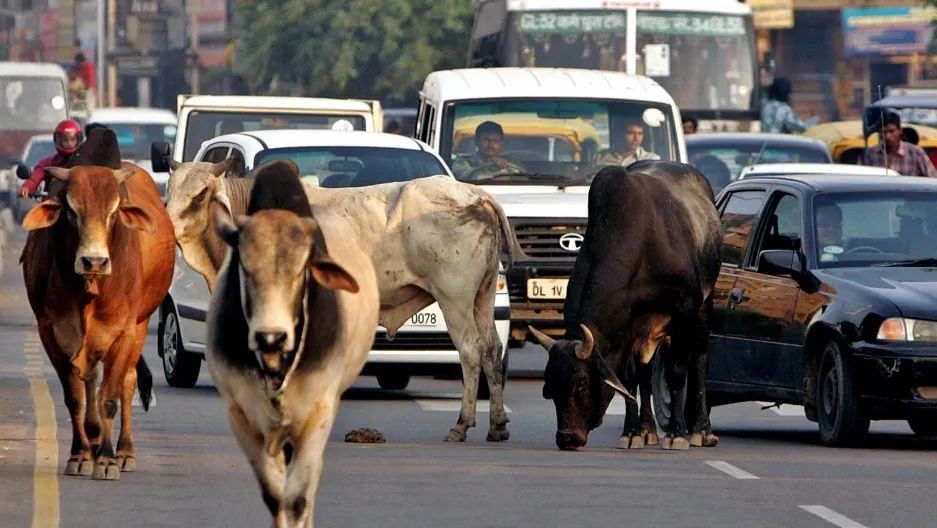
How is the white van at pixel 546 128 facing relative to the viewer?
toward the camera

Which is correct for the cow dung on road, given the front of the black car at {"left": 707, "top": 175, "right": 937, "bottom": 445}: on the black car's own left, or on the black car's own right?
on the black car's own right

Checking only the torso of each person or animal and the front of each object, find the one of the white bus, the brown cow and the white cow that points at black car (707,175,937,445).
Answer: the white bus

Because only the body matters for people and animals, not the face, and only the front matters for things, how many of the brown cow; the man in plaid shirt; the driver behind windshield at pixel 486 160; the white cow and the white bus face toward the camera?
4

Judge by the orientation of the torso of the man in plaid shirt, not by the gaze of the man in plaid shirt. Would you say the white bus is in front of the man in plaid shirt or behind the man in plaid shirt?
behind

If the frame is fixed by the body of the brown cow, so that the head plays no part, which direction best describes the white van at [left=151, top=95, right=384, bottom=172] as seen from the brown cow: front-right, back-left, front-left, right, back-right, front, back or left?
back

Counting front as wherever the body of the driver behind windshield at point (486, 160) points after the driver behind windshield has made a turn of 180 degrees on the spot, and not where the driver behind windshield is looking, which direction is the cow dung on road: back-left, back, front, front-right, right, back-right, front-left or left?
back

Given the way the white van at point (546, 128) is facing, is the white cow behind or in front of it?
in front

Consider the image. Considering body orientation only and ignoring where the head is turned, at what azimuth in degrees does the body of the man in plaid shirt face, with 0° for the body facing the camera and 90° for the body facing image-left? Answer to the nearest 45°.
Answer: approximately 0°

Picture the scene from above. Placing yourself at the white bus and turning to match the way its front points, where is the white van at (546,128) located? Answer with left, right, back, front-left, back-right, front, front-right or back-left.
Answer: front

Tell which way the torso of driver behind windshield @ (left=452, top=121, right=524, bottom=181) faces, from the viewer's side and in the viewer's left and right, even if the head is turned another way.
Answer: facing the viewer

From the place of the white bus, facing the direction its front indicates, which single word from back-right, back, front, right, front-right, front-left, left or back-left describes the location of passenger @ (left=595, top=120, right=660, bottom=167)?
front

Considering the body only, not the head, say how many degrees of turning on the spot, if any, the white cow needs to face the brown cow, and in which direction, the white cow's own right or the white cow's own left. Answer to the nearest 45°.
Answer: approximately 45° to the white cow's own left

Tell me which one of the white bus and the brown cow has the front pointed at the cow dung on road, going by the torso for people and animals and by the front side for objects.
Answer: the white bus

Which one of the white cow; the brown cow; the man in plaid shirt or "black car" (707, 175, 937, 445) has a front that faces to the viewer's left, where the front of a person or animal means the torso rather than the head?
the white cow
